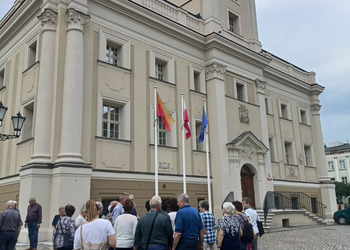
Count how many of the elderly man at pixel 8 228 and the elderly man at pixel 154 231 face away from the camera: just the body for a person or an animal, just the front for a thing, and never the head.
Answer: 2

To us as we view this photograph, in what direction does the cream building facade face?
facing the viewer and to the right of the viewer

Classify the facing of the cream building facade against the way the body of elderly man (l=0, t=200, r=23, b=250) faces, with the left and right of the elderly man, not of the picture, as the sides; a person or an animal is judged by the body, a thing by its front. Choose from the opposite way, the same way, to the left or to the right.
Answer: the opposite way

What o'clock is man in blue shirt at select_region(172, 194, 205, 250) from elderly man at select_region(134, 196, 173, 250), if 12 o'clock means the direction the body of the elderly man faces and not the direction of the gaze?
The man in blue shirt is roughly at 2 o'clock from the elderly man.

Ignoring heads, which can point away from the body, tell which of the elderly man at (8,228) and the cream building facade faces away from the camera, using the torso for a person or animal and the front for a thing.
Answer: the elderly man

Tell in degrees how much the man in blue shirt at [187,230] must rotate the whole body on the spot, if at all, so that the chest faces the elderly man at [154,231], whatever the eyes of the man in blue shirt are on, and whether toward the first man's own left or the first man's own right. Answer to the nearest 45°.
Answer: approximately 90° to the first man's own left

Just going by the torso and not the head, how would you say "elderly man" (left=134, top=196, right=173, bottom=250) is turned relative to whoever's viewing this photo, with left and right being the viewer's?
facing away from the viewer

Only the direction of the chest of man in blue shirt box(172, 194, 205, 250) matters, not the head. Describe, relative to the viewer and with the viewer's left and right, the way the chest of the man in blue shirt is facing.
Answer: facing away from the viewer and to the left of the viewer

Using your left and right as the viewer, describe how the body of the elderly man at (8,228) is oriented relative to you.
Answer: facing away from the viewer

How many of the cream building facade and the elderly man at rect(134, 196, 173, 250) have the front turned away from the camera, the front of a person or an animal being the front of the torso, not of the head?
1

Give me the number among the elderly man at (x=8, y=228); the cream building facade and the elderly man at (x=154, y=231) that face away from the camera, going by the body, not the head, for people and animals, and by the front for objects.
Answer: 2
